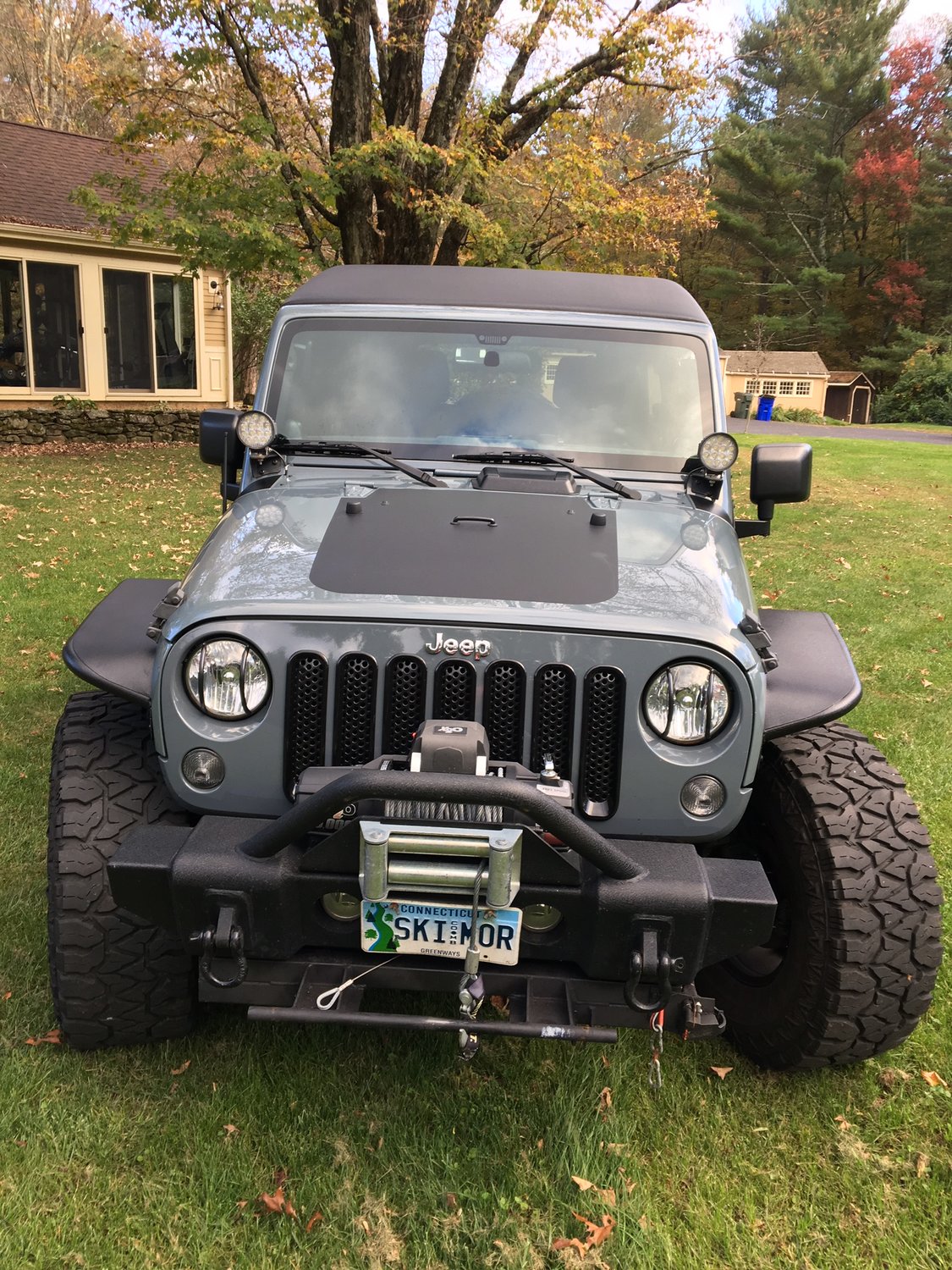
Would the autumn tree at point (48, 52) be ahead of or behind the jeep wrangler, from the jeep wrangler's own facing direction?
behind

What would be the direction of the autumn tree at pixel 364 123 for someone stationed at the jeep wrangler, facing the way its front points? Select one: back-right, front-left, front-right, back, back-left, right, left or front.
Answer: back

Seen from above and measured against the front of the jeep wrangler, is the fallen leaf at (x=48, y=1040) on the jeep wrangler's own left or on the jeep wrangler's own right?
on the jeep wrangler's own right

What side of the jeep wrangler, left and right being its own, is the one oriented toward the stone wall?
back

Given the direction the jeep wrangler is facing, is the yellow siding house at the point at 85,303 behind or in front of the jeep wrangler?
behind

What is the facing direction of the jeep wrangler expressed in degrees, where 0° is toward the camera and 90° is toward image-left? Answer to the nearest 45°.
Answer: approximately 0°
